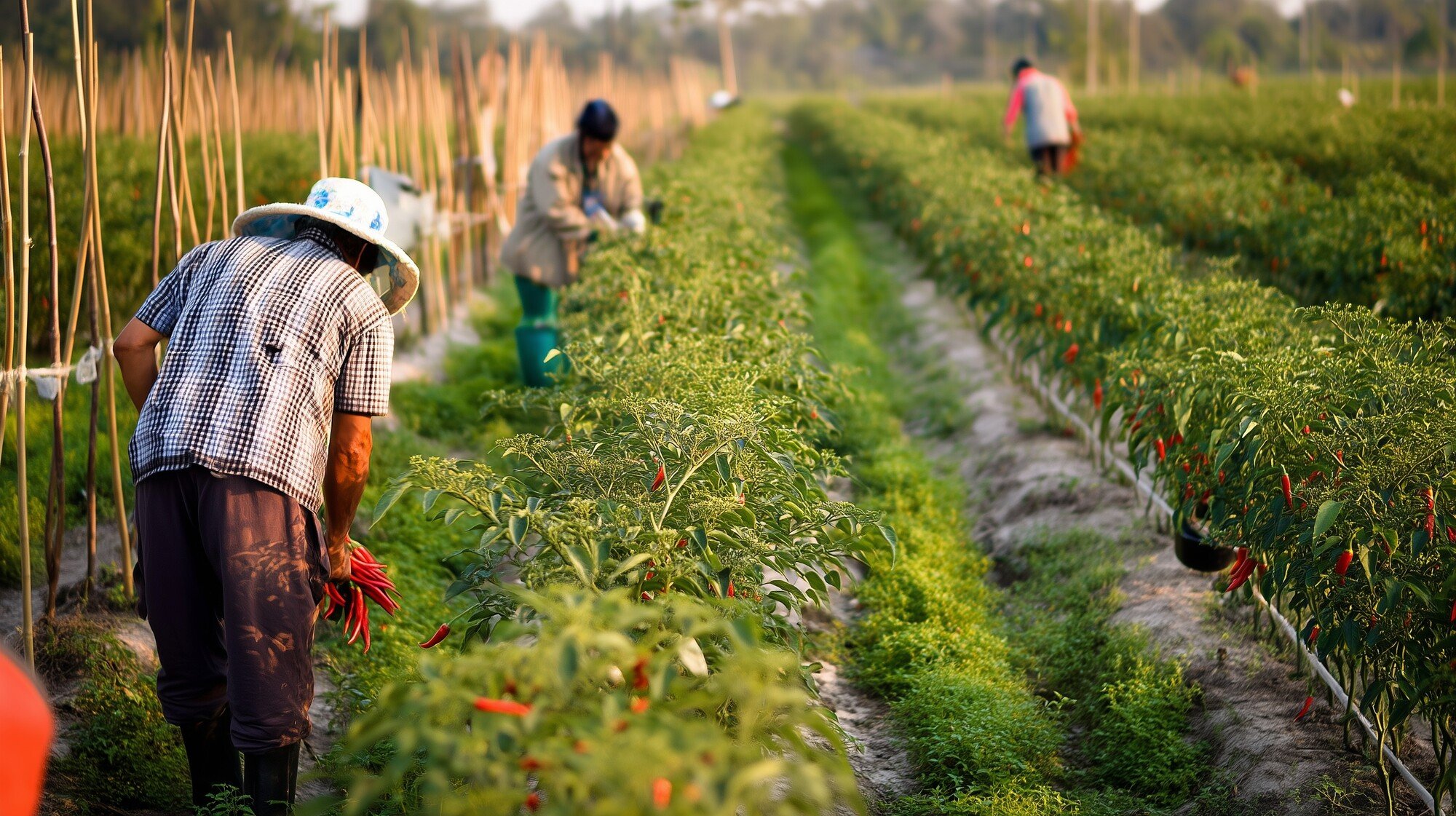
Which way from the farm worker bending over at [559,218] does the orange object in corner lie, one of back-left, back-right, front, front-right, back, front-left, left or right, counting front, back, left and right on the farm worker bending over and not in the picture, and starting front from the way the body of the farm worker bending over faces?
front-right

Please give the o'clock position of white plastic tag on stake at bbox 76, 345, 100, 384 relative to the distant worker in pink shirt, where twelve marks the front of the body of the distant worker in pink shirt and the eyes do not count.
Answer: The white plastic tag on stake is roughly at 8 o'clock from the distant worker in pink shirt.

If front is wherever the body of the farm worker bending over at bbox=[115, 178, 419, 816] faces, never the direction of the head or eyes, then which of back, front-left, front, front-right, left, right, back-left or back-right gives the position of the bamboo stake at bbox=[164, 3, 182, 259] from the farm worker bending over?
front-left

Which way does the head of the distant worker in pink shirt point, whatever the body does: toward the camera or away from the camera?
away from the camera

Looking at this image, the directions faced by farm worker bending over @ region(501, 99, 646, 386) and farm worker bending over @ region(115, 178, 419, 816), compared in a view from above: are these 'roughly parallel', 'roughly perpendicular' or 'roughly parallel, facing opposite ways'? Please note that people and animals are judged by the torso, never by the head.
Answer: roughly perpendicular

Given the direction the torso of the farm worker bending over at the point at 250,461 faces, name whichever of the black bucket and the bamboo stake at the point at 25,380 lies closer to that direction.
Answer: the black bucket

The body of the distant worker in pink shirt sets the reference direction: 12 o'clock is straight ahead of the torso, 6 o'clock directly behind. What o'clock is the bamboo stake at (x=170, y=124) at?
The bamboo stake is roughly at 8 o'clock from the distant worker in pink shirt.

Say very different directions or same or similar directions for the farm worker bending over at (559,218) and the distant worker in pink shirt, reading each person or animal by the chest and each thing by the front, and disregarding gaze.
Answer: very different directions

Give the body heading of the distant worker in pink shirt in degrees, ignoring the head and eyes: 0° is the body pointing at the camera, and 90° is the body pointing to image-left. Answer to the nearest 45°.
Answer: approximately 135°

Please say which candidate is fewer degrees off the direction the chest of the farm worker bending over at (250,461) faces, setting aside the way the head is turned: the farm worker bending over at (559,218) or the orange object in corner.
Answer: the farm worker bending over

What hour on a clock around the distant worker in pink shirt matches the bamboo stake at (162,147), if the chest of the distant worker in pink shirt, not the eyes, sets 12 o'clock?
The bamboo stake is roughly at 8 o'clock from the distant worker in pink shirt.
